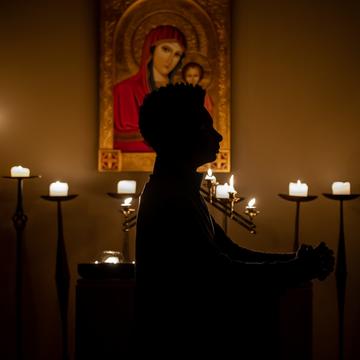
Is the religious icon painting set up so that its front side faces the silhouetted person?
yes

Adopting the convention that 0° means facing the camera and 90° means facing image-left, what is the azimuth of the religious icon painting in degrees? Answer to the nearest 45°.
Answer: approximately 0°

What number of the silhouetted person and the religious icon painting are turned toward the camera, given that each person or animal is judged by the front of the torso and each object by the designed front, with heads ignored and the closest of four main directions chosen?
1

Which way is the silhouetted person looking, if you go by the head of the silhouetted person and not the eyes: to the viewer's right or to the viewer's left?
to the viewer's right

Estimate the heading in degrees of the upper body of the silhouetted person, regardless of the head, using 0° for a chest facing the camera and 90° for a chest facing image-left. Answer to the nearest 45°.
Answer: approximately 270°

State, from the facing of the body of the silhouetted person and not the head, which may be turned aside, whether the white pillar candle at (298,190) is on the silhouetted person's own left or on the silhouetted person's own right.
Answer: on the silhouetted person's own left

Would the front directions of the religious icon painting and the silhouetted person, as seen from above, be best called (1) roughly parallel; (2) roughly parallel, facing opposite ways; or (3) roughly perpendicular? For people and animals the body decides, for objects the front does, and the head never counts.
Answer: roughly perpendicular
